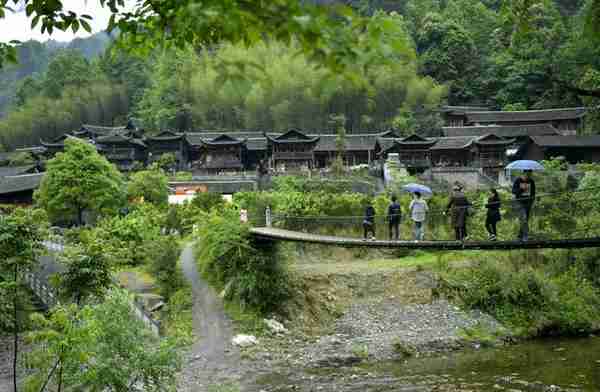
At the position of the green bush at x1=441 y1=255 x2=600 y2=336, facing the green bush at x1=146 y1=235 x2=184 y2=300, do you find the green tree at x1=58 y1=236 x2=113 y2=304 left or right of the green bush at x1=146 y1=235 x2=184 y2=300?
left
